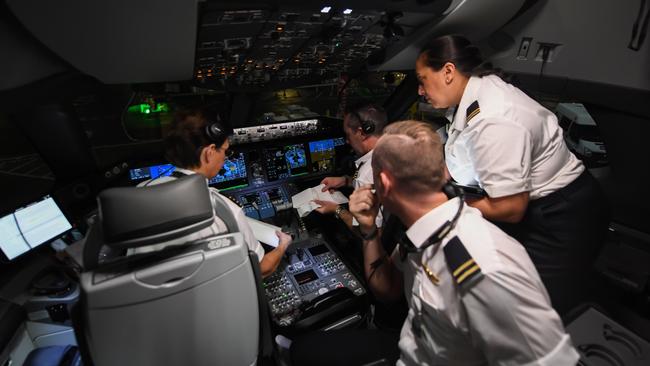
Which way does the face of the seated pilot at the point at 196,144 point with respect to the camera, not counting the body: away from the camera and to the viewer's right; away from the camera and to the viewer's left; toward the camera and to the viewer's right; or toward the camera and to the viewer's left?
away from the camera and to the viewer's right

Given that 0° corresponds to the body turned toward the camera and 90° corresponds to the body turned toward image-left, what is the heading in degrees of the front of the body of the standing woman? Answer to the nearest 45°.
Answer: approximately 90°

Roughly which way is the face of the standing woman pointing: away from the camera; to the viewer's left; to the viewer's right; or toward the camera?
to the viewer's left

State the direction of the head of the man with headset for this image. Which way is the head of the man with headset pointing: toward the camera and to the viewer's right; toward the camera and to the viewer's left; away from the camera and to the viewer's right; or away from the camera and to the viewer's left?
away from the camera and to the viewer's left

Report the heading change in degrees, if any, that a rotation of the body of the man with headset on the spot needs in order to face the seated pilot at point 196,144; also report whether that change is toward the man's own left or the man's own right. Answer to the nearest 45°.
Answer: approximately 45° to the man's own left

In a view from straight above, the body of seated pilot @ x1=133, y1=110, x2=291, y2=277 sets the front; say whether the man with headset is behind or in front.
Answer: in front

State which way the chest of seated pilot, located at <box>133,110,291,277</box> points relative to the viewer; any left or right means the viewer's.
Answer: facing away from the viewer and to the right of the viewer

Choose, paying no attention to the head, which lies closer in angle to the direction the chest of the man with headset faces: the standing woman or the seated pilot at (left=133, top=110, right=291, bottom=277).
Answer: the seated pilot

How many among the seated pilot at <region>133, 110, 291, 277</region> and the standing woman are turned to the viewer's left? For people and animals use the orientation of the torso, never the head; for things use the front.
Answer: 1
